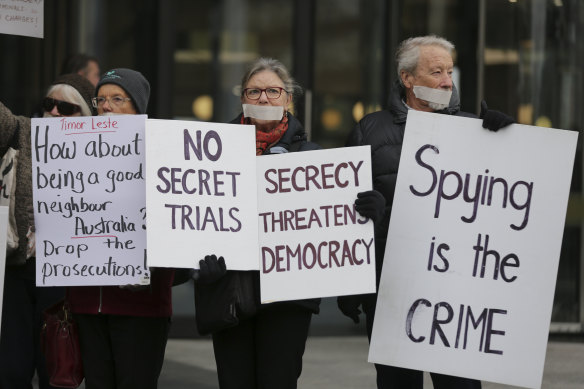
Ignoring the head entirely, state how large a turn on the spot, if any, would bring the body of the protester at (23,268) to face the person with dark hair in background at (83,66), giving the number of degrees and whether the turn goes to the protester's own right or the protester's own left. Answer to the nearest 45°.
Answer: approximately 135° to the protester's own right

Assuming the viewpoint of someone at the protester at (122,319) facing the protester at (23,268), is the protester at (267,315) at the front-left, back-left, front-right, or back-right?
back-right

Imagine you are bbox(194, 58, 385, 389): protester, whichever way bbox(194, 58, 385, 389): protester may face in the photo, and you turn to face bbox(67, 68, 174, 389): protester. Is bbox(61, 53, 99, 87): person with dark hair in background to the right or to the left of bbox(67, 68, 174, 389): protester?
right

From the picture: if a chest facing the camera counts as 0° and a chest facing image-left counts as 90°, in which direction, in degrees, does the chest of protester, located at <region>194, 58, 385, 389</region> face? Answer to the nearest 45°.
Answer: approximately 0°

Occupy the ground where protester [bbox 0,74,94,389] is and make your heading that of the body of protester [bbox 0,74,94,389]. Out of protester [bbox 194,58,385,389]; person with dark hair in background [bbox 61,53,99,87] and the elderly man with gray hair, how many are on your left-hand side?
2

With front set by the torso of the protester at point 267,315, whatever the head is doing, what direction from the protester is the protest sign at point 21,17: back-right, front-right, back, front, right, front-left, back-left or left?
back-right

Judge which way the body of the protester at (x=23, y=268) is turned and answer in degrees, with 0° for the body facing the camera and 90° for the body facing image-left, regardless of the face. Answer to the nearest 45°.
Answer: approximately 45°

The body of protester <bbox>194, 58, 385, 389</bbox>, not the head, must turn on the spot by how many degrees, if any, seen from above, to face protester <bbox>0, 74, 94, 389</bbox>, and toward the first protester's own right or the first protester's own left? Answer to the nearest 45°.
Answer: approximately 135° to the first protester's own right

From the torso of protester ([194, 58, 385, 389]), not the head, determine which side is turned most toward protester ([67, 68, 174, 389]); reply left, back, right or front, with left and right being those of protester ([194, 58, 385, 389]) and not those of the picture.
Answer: right
